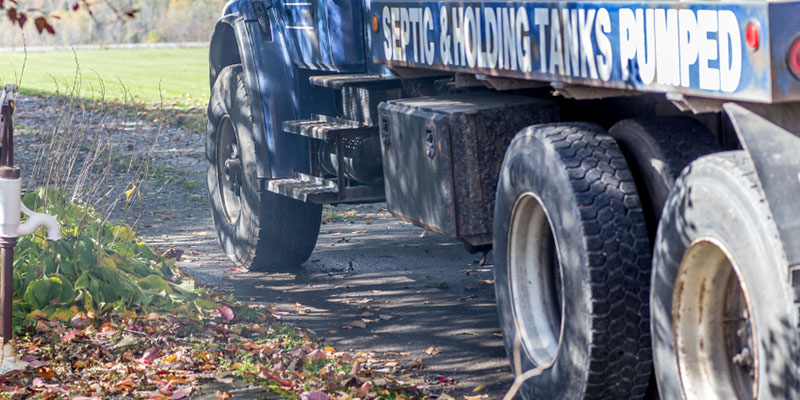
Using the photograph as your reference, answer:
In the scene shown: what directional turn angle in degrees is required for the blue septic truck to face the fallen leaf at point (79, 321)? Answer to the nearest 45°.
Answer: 0° — it already faces it

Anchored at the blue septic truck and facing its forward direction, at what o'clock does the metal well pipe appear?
The metal well pipe is roughly at 11 o'clock from the blue septic truck.

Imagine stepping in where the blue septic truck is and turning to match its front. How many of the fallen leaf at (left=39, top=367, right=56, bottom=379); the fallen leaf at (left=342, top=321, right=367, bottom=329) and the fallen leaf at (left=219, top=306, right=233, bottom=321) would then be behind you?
0

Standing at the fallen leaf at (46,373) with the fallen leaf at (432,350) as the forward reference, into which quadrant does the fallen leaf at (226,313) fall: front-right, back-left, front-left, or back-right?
front-left

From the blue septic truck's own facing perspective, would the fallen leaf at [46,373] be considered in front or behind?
in front

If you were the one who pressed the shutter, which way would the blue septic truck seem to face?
facing away from the viewer and to the left of the viewer

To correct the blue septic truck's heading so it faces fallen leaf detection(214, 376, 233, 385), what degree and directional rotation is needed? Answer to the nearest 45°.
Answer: approximately 45° to its left

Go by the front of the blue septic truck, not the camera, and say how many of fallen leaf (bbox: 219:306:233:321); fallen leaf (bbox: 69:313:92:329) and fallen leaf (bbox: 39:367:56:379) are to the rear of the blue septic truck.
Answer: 0

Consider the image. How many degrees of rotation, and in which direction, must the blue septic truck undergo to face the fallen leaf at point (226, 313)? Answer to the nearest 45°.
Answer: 0° — it already faces it
